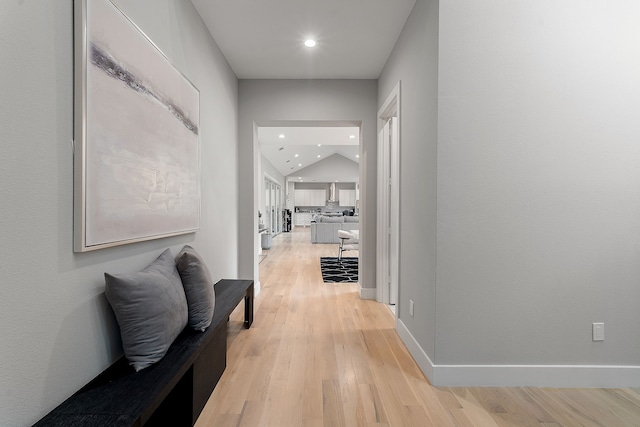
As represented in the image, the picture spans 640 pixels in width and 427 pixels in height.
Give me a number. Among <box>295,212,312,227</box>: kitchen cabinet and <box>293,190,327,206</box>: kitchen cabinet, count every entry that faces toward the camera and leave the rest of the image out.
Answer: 2

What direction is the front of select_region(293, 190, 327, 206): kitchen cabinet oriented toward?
toward the camera

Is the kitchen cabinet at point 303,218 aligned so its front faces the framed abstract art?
yes

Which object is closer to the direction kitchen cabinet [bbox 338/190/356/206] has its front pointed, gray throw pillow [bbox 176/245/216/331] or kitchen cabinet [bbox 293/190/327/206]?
the gray throw pillow

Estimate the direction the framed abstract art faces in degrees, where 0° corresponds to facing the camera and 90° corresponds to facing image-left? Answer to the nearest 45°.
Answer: approximately 315°

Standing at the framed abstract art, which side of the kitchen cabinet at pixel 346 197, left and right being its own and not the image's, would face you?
front

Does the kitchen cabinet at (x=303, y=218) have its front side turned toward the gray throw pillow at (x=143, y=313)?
yes

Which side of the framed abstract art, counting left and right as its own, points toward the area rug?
left

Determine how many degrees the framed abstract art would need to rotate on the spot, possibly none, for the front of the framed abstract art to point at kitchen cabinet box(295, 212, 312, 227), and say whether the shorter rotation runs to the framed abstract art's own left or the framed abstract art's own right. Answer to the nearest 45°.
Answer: approximately 90° to the framed abstract art's own left

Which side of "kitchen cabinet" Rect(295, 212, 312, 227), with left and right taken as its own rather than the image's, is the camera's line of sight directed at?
front

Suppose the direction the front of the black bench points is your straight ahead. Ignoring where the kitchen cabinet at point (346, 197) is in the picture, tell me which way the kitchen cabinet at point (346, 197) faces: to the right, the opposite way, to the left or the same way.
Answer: to the right

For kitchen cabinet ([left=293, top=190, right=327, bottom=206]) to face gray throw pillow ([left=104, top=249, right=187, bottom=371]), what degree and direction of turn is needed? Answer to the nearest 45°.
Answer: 0° — it already faces it

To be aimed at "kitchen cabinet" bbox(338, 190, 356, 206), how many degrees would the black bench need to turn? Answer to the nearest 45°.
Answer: approximately 90° to its left

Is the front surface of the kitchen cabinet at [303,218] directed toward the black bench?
yes

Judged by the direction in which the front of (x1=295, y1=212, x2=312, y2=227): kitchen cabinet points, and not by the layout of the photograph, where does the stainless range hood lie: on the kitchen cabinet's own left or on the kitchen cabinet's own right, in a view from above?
on the kitchen cabinet's own left

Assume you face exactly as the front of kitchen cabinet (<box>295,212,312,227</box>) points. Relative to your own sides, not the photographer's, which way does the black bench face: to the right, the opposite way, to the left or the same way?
to the left

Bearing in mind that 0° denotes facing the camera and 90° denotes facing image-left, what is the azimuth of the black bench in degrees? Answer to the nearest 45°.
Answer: approximately 315°

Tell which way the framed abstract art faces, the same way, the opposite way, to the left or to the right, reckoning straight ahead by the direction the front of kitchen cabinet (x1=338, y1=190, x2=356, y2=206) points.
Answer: to the left

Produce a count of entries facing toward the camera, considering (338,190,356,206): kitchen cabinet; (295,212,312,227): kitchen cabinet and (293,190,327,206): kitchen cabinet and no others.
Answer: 3

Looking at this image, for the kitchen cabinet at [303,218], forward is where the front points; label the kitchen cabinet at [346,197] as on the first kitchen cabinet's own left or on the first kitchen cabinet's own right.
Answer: on the first kitchen cabinet's own left
